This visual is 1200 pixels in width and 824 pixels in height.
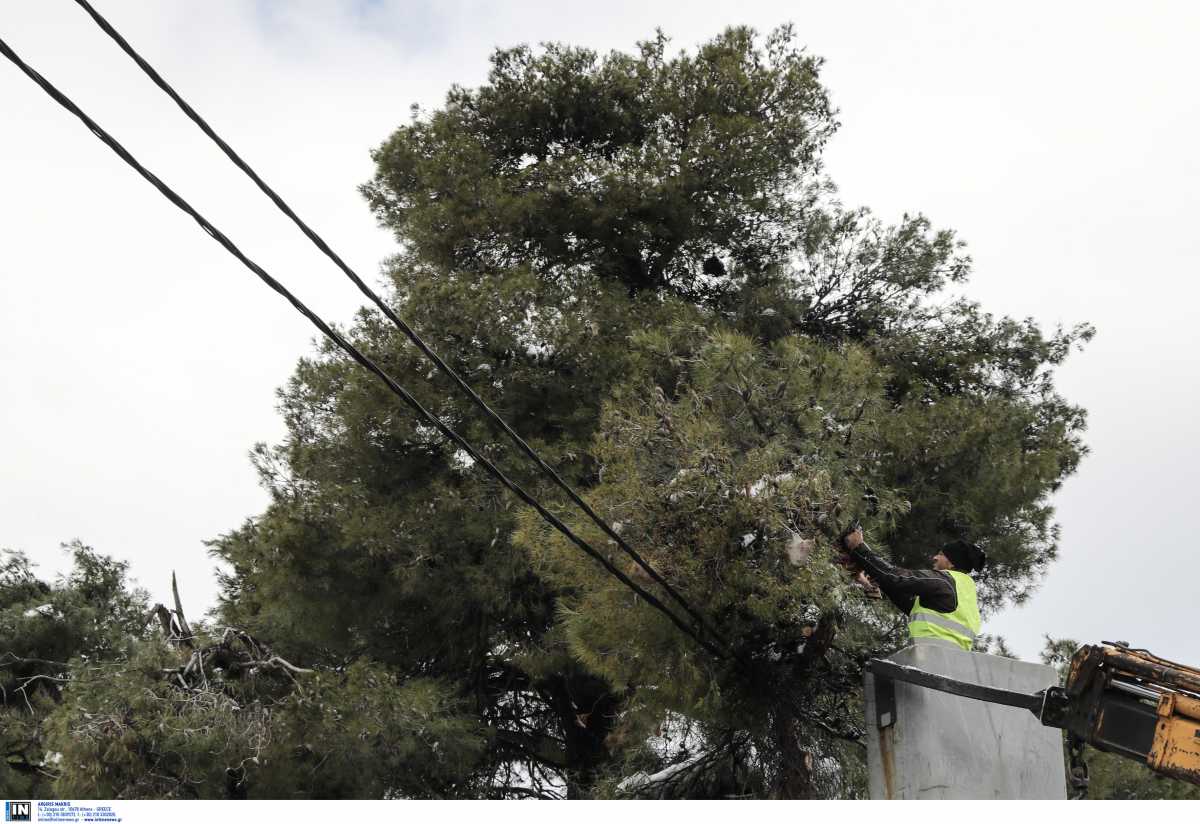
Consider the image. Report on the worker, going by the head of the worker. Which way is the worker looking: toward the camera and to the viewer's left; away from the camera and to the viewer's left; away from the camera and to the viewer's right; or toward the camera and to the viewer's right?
away from the camera and to the viewer's left

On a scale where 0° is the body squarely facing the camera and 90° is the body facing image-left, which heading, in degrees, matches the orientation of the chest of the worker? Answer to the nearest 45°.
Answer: approximately 90°
